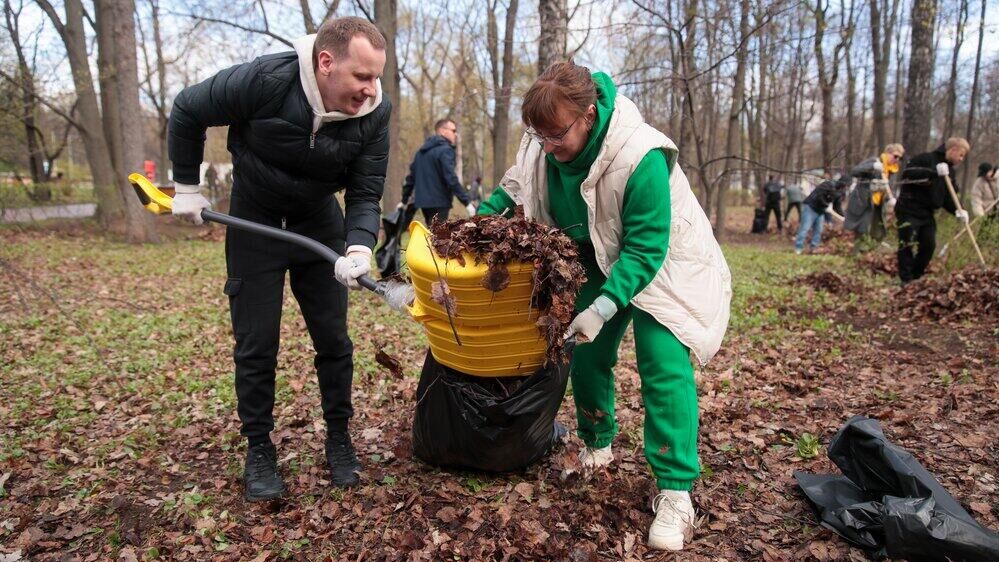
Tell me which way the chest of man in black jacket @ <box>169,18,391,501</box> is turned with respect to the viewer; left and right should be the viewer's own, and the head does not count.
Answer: facing the viewer and to the right of the viewer

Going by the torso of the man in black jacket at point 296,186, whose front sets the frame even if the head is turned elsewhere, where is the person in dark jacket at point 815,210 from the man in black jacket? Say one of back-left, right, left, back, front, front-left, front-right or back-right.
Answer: left

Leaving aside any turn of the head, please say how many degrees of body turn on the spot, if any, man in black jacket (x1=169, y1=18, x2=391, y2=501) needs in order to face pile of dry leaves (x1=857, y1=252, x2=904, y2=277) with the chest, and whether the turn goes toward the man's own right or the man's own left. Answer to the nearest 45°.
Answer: approximately 90° to the man's own left

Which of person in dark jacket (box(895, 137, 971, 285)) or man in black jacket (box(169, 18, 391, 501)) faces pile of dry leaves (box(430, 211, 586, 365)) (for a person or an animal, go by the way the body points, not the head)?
the man in black jacket

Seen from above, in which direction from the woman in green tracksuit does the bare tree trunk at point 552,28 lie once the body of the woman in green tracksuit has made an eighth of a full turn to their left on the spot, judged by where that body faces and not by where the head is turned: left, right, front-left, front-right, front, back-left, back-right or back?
back

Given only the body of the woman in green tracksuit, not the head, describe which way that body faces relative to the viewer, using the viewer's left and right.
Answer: facing the viewer and to the left of the viewer
